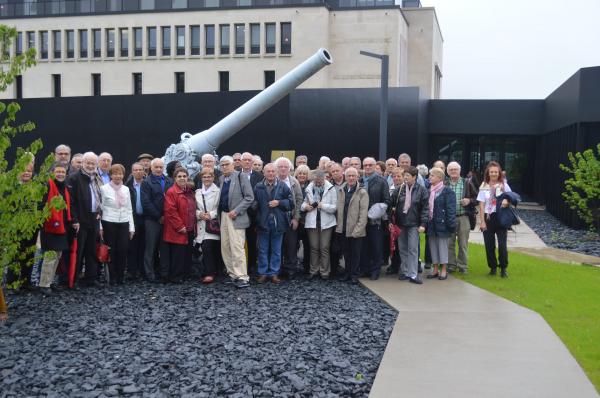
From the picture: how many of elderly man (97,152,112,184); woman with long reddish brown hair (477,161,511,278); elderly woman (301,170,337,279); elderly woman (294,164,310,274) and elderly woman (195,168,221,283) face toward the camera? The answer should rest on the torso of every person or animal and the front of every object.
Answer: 5

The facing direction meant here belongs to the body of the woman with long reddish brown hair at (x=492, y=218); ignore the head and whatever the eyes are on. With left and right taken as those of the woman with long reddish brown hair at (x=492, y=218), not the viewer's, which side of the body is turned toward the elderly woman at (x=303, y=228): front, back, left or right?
right

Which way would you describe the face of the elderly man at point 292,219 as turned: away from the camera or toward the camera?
toward the camera

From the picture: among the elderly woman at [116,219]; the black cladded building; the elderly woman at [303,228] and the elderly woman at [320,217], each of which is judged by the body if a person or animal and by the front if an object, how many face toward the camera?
4

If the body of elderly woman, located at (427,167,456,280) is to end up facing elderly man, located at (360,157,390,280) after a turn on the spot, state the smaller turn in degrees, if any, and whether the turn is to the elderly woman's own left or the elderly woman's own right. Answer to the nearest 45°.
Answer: approximately 45° to the elderly woman's own right

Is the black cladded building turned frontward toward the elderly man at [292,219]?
yes

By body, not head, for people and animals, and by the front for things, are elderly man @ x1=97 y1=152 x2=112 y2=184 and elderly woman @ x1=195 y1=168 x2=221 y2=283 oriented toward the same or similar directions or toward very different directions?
same or similar directions

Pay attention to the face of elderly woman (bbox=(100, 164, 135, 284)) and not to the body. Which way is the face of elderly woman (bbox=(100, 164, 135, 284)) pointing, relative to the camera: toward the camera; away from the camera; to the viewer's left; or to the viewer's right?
toward the camera

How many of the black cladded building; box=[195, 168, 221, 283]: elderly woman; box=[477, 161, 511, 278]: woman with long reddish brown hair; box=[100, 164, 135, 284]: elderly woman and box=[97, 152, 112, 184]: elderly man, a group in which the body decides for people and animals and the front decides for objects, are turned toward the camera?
5

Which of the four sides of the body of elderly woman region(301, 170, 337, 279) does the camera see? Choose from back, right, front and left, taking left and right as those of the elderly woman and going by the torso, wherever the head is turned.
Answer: front

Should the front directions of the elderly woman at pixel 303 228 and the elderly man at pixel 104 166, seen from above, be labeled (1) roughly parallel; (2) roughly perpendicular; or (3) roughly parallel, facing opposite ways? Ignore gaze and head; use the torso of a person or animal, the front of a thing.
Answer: roughly parallel

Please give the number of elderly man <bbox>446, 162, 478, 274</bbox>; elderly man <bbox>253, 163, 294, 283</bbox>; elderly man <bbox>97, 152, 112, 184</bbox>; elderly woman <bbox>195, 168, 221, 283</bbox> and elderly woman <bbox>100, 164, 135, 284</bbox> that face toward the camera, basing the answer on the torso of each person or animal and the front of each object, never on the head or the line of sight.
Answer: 5

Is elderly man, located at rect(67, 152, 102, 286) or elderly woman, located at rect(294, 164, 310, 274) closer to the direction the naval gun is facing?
the elderly woman

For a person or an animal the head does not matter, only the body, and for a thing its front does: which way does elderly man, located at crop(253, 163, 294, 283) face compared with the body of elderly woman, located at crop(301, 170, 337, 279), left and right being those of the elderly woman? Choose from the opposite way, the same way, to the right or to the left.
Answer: the same way

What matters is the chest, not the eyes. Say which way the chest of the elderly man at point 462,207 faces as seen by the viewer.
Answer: toward the camera

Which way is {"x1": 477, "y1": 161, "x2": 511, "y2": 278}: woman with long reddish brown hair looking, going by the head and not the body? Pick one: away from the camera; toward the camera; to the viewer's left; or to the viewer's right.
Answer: toward the camera

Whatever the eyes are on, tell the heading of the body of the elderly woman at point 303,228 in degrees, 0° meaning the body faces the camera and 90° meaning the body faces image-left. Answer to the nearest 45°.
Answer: approximately 0°

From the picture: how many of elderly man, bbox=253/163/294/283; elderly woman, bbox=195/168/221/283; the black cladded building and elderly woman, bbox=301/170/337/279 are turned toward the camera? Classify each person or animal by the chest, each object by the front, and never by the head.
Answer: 4
